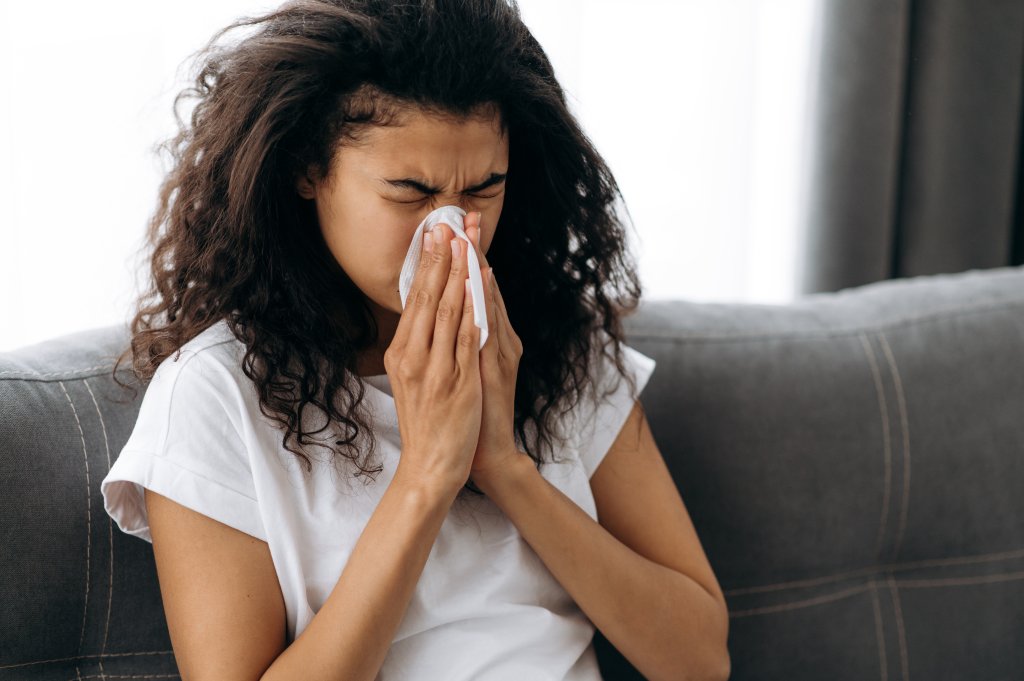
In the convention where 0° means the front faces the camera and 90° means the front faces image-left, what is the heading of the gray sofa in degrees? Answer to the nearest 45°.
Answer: approximately 0°

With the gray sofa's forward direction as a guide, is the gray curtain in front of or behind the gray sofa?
behind
